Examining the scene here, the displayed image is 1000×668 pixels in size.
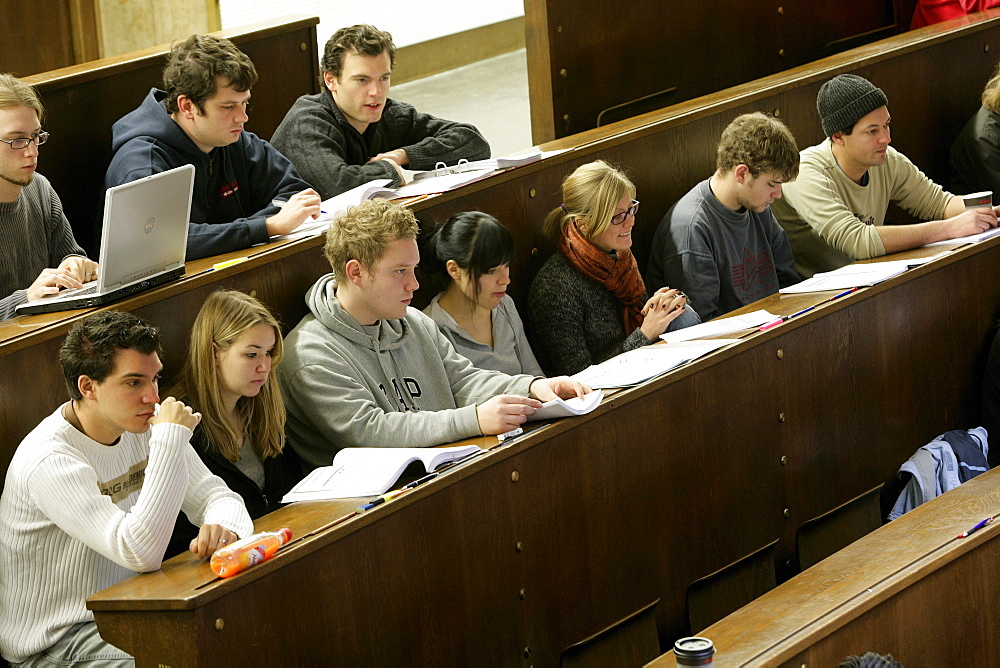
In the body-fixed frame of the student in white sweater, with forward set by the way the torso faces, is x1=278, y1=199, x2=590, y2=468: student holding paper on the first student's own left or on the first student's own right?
on the first student's own left

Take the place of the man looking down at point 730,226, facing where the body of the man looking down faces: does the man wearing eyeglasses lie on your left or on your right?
on your right

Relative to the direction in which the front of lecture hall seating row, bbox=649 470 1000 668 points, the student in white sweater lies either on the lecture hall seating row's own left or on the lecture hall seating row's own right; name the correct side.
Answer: on the lecture hall seating row's own right

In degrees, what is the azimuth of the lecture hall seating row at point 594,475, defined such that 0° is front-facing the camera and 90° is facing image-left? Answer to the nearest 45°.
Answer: approximately 315°

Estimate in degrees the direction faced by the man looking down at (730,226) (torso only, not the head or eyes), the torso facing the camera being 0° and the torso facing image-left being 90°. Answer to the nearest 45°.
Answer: approximately 315°

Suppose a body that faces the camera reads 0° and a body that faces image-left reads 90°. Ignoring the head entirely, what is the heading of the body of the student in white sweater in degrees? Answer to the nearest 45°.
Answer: approximately 315°

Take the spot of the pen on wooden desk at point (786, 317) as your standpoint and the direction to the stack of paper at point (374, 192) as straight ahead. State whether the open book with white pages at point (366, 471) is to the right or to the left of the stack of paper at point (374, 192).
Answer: left

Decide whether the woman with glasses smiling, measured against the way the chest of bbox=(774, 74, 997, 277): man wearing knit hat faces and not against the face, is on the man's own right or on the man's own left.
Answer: on the man's own right

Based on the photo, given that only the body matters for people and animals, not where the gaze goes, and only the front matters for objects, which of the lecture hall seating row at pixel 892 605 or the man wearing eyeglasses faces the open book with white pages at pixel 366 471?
the man wearing eyeglasses
